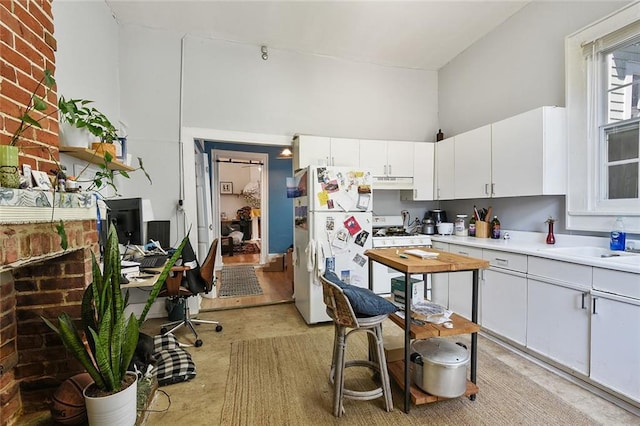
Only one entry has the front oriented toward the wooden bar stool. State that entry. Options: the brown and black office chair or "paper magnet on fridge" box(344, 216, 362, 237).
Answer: the paper magnet on fridge

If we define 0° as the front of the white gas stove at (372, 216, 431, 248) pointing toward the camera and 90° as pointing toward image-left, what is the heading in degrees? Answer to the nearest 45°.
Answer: approximately 0°

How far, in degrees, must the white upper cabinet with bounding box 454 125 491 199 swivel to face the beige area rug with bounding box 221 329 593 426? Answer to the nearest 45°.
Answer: approximately 45° to its left

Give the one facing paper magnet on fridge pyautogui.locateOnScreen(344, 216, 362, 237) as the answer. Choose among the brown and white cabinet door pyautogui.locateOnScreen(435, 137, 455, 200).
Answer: the white upper cabinet

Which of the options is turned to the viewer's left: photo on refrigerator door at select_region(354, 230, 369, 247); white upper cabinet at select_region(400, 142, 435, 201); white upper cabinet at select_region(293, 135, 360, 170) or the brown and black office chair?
the brown and black office chair

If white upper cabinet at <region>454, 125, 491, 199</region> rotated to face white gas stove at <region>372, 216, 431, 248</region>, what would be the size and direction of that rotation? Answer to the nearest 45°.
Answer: approximately 45° to its right

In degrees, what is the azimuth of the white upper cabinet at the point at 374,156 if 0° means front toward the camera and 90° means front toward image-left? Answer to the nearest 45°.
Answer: approximately 0°

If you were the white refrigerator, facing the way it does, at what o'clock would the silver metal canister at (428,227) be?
The silver metal canister is roughly at 8 o'clock from the white refrigerator.

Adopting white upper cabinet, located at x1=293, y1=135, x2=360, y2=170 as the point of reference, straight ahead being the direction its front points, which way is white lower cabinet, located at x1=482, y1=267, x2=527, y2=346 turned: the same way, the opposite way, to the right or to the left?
to the right

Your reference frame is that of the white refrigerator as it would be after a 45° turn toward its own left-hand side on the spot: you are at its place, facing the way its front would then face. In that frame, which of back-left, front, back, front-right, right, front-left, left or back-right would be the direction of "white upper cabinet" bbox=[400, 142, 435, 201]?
left
